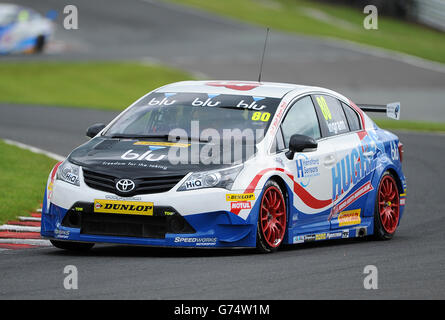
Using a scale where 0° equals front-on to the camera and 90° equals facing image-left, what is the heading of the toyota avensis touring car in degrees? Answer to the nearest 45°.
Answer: approximately 45°

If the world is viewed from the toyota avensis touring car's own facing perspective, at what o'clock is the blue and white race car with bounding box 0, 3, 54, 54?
The blue and white race car is roughly at 4 o'clock from the toyota avensis touring car.
